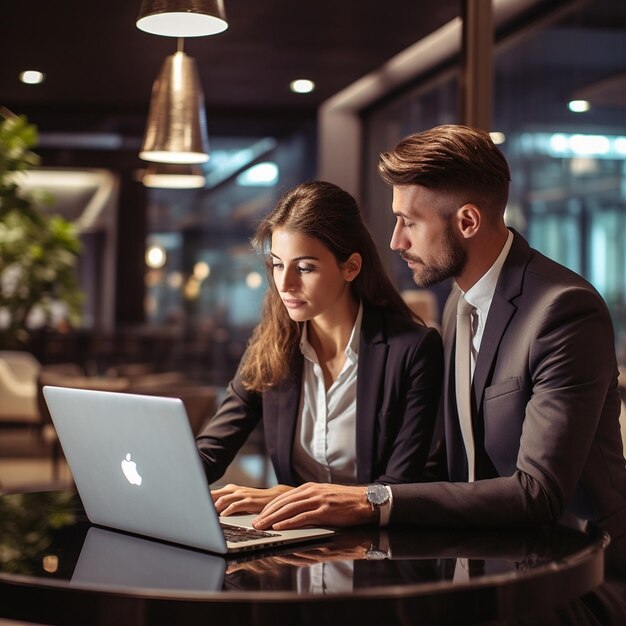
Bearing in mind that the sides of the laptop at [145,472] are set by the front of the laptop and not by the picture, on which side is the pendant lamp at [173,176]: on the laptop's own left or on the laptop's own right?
on the laptop's own left

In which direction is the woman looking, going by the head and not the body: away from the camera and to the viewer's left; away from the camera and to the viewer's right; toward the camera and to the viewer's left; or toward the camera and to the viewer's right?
toward the camera and to the viewer's left

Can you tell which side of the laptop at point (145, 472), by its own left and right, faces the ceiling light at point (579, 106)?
front

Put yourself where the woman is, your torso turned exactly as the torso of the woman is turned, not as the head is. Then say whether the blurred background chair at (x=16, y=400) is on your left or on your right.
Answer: on your right

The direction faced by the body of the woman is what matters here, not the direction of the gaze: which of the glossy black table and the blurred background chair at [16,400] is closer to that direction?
the glossy black table

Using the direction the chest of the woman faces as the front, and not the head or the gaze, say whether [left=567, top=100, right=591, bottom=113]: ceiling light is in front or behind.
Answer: behind

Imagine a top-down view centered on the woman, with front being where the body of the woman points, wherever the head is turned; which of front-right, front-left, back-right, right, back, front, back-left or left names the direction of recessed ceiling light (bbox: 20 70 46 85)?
right

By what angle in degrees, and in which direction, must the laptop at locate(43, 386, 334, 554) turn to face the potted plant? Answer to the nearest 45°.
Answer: approximately 45° to its left

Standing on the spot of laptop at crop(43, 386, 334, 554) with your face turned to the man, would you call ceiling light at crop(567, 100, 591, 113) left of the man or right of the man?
left

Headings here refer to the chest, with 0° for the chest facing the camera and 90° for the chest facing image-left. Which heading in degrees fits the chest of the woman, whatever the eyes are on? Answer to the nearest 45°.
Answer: approximately 45°

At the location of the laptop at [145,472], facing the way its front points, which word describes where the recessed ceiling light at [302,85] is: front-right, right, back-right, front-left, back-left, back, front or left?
front-left

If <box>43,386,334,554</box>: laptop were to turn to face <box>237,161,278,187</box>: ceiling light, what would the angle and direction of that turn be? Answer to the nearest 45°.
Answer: approximately 45° to its left

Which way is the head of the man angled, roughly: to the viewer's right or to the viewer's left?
to the viewer's left

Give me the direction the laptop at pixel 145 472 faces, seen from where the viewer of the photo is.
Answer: facing away from the viewer and to the right of the viewer

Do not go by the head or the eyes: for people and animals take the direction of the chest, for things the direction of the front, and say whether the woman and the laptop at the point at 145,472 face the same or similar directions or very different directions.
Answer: very different directions
